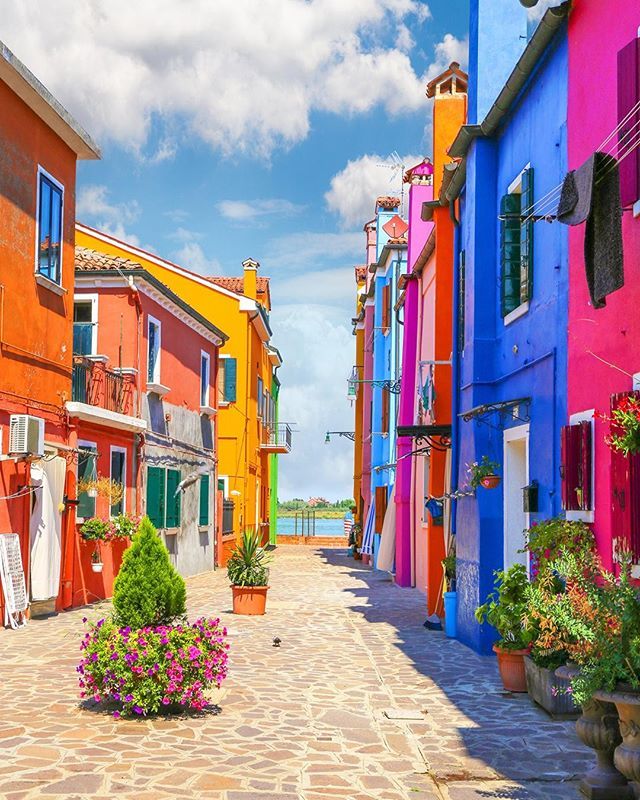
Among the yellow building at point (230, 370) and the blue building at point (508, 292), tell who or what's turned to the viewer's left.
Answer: the blue building

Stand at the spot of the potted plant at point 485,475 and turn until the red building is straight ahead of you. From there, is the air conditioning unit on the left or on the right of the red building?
left

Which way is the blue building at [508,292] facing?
to the viewer's left

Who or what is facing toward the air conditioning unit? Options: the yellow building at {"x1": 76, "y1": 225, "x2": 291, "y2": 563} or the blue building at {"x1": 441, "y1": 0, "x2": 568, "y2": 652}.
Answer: the blue building

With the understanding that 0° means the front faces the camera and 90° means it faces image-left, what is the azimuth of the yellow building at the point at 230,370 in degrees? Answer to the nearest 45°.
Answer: approximately 270°

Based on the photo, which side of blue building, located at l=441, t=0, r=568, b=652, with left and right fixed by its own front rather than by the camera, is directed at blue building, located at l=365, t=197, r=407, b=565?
right

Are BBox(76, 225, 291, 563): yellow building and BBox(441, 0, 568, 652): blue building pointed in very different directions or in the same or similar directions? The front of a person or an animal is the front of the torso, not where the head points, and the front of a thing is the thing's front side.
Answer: very different directions

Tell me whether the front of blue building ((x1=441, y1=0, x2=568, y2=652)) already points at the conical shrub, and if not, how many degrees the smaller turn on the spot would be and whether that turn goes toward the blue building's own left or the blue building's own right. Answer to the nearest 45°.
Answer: approximately 45° to the blue building's own left

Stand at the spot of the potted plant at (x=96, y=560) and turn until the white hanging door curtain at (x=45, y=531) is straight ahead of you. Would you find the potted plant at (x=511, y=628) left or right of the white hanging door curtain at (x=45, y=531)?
left

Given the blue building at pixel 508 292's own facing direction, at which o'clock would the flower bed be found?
The flower bed is roughly at 10 o'clock from the blue building.
